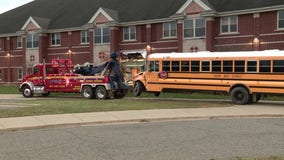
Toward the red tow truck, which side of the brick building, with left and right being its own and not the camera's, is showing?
front

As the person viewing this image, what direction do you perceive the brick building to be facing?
facing the viewer and to the left of the viewer
